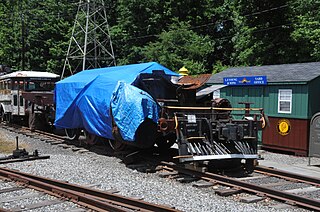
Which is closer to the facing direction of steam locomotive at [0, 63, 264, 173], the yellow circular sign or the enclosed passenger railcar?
the yellow circular sign

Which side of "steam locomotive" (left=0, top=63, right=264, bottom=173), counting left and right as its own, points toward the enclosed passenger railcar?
back

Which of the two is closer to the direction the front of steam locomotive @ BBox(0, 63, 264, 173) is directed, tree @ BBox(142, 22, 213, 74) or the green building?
the green building

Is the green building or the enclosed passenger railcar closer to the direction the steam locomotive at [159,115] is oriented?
the green building

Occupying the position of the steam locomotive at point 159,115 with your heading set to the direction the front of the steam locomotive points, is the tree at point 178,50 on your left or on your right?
on your left

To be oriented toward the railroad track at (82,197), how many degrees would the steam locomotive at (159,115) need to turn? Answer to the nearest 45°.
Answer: approximately 90° to its right

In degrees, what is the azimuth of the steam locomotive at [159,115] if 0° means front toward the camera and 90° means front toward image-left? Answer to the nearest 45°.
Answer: approximately 315°

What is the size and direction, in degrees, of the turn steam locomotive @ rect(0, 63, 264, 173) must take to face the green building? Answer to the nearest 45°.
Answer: approximately 90° to its left

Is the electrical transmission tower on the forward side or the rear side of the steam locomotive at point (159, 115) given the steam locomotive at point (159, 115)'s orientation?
on the rear side

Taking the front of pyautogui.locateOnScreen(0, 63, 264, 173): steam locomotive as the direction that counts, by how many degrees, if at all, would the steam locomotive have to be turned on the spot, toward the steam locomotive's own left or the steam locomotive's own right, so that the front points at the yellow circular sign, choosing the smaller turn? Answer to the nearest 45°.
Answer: approximately 90° to the steam locomotive's own left

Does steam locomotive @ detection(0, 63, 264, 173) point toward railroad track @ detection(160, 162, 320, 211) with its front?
yes
